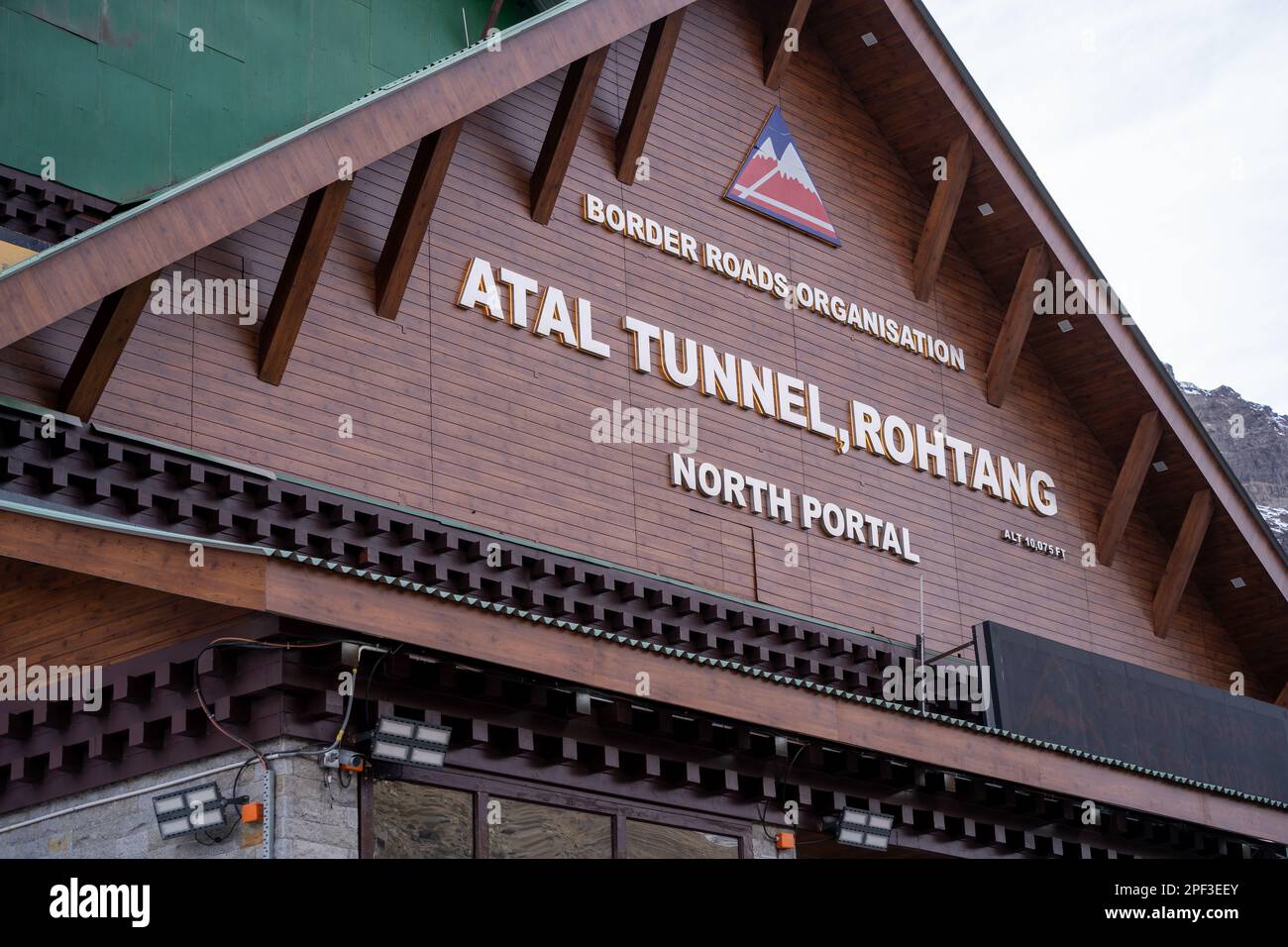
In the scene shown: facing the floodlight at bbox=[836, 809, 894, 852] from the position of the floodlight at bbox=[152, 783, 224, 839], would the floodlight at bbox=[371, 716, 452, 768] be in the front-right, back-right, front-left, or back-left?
front-right

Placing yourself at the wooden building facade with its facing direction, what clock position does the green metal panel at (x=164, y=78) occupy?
The green metal panel is roughly at 4 o'clock from the wooden building facade.
